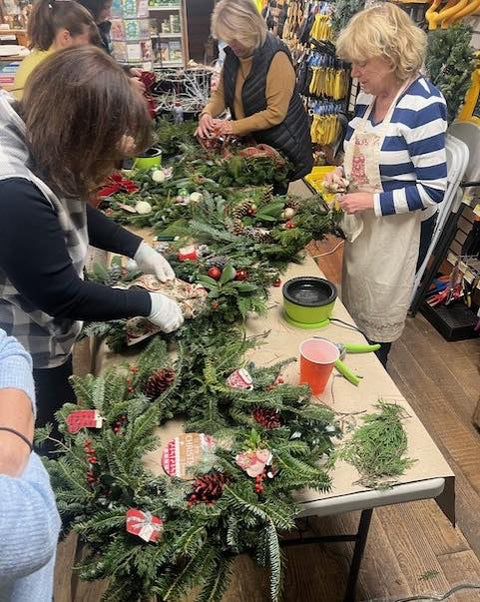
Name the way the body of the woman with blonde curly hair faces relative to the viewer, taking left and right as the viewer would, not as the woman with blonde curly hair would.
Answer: facing the viewer and to the left of the viewer

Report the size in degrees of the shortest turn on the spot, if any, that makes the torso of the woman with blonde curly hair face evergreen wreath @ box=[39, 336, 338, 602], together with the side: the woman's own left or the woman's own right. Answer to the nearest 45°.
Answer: approximately 45° to the woman's own left

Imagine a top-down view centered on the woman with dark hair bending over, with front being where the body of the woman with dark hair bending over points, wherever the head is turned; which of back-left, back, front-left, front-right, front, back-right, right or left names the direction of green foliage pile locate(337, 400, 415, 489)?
front-right

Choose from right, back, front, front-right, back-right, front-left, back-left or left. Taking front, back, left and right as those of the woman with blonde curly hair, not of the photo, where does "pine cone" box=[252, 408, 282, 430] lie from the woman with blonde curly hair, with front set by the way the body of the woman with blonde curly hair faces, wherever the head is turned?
front-left

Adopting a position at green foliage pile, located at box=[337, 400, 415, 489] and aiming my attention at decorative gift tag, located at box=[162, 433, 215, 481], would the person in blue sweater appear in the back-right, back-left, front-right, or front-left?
front-left

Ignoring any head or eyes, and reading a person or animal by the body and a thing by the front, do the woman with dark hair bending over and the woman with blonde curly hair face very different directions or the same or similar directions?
very different directions

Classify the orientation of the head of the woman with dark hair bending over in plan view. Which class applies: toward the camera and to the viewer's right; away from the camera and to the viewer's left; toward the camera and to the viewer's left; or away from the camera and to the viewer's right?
away from the camera and to the viewer's right

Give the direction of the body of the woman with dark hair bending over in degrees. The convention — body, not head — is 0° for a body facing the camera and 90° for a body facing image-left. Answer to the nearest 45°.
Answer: approximately 270°

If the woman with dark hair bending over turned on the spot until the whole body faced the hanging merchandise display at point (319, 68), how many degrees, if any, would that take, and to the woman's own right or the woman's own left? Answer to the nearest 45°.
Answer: approximately 45° to the woman's own left

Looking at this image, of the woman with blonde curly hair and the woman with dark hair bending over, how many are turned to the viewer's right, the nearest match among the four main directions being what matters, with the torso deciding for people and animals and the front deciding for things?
1

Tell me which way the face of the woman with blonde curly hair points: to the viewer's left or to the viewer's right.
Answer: to the viewer's left
